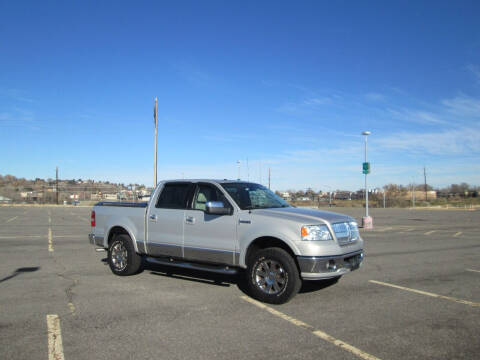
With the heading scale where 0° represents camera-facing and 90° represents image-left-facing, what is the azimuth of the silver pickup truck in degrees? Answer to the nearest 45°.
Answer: approximately 315°

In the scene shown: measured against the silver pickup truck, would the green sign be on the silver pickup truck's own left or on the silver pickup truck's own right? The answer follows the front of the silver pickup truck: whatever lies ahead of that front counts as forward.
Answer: on the silver pickup truck's own left
